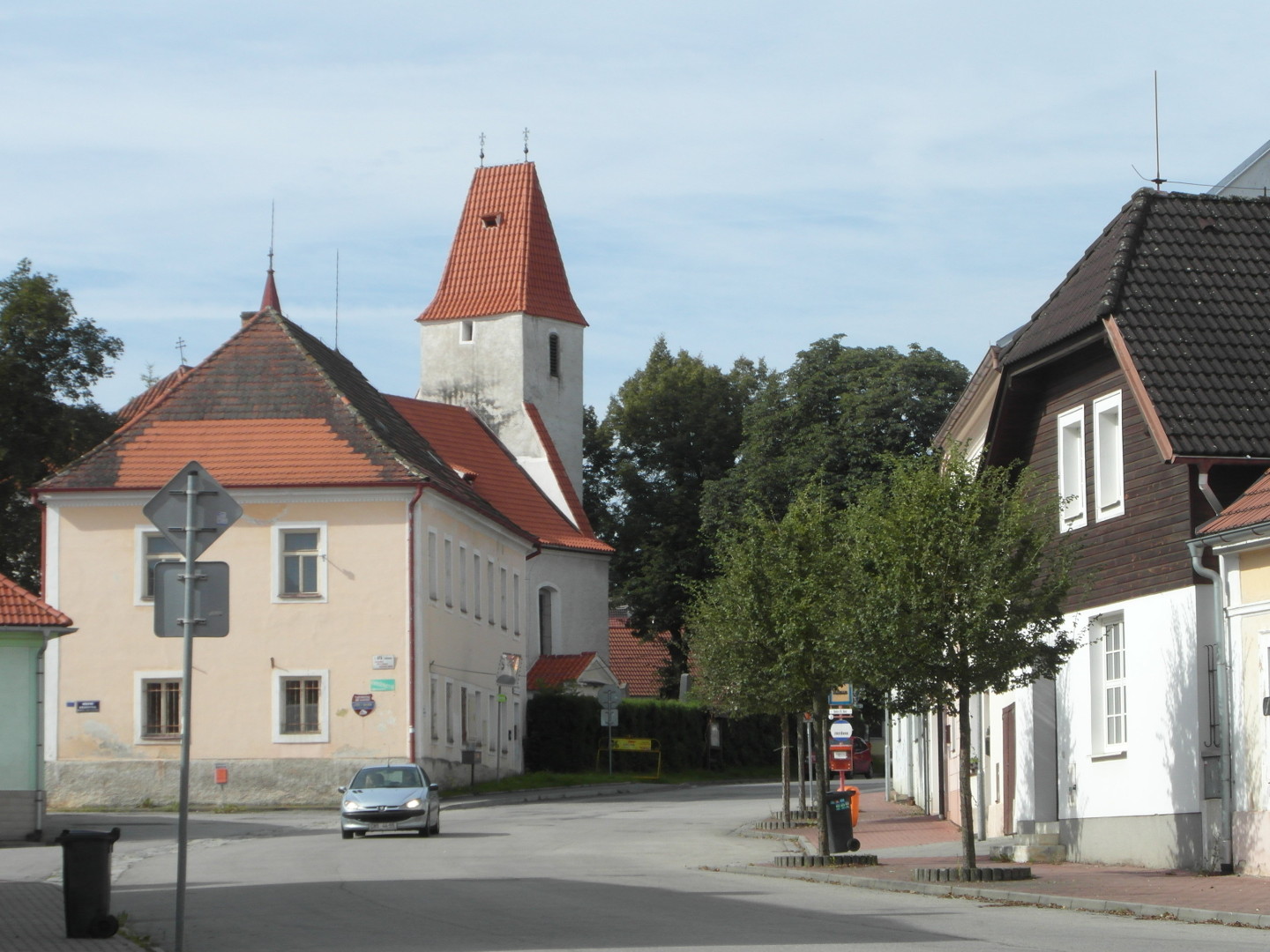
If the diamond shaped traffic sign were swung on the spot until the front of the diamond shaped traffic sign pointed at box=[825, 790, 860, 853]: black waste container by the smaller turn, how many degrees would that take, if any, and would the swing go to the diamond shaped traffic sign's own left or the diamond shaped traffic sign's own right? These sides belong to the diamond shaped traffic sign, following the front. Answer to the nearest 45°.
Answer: approximately 45° to the diamond shaped traffic sign's own right

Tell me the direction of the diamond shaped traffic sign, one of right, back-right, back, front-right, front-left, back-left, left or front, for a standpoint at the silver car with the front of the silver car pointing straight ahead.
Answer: front

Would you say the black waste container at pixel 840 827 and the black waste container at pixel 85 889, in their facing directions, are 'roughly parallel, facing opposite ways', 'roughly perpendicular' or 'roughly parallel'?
roughly parallel

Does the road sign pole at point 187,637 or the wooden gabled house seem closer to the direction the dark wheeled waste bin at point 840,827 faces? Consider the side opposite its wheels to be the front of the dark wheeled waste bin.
the road sign pole

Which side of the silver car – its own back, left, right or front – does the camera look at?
front

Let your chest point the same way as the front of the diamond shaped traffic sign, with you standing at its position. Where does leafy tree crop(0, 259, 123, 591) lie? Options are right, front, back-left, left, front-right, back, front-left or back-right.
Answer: front

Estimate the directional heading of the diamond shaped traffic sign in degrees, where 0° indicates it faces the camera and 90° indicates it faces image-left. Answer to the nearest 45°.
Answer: approximately 180°

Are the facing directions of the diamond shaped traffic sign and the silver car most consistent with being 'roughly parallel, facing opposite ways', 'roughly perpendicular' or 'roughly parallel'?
roughly parallel, facing opposite ways

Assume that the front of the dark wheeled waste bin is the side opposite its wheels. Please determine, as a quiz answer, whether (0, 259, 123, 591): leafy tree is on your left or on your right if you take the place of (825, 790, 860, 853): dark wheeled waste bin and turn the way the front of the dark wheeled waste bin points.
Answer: on your right

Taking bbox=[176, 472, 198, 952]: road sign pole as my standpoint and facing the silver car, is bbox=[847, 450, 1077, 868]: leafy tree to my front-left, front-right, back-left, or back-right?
front-right
